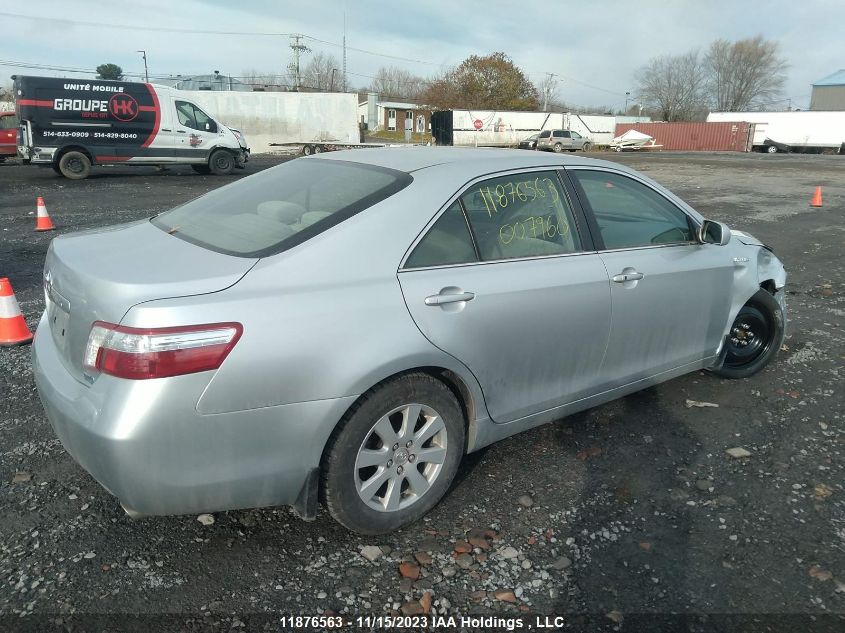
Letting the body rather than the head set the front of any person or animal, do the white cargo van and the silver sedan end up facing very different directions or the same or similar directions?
same or similar directions

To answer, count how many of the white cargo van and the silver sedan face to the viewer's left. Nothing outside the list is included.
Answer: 0

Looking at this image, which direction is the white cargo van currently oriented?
to the viewer's right

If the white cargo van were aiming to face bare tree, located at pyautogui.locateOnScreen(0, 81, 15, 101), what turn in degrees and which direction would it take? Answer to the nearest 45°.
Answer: approximately 90° to its left

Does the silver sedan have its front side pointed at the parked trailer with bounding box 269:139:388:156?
no

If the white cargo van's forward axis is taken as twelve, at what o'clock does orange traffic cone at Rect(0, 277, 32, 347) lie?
The orange traffic cone is roughly at 3 o'clock from the white cargo van.

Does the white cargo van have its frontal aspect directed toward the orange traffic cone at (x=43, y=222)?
no

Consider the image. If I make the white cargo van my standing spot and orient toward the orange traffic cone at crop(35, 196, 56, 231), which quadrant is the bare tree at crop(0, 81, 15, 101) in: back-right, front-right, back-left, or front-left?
back-right

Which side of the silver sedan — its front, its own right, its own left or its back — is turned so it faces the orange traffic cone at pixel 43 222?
left

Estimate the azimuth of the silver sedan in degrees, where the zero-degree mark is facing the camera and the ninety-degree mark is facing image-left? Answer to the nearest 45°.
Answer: approximately 225°

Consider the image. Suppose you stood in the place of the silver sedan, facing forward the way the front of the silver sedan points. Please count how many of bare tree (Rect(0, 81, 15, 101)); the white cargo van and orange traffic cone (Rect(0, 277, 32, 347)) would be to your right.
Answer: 0

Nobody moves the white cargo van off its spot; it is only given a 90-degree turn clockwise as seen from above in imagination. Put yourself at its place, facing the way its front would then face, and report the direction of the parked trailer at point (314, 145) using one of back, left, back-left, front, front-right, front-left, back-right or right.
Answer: back-left

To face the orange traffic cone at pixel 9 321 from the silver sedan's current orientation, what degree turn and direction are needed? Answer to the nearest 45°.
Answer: approximately 90° to its left
